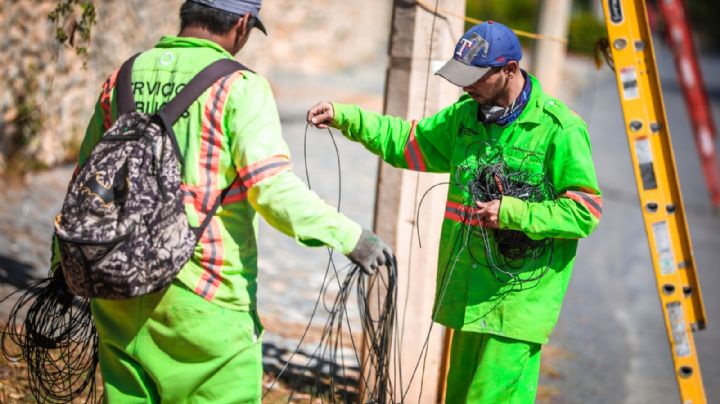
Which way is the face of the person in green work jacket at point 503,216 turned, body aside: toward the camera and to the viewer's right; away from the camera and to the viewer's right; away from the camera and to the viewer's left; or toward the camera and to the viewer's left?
toward the camera and to the viewer's left

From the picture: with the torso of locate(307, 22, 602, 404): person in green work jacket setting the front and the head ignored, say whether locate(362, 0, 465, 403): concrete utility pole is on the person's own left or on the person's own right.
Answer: on the person's own right

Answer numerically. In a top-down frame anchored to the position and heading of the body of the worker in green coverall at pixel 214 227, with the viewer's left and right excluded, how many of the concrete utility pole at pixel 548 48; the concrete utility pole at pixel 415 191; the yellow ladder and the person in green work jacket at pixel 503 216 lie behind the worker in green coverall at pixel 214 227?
0

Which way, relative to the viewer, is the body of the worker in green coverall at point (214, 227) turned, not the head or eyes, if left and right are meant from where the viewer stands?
facing away from the viewer and to the right of the viewer

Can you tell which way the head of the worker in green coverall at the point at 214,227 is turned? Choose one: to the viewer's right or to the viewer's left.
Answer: to the viewer's right

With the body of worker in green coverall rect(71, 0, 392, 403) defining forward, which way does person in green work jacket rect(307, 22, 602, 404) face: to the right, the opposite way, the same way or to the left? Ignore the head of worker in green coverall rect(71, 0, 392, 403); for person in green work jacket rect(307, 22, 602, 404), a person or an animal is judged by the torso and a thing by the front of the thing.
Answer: the opposite way

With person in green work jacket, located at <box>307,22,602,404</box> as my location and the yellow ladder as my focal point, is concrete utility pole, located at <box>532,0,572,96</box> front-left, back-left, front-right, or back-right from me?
front-left

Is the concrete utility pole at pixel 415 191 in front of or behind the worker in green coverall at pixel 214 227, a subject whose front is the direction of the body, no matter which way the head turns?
in front

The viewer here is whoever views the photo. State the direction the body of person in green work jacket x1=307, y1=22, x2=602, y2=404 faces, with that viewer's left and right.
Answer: facing the viewer and to the left of the viewer

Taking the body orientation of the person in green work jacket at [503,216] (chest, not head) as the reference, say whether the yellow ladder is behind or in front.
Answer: behind

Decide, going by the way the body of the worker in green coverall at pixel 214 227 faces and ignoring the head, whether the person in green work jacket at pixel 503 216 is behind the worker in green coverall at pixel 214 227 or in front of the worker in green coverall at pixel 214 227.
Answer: in front

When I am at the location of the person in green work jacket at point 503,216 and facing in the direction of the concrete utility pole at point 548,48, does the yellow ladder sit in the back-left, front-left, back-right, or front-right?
front-right

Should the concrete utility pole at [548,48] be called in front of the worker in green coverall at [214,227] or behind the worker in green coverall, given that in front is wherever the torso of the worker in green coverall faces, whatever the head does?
in front

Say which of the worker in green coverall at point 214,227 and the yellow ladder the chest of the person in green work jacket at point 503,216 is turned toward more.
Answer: the worker in green coverall
